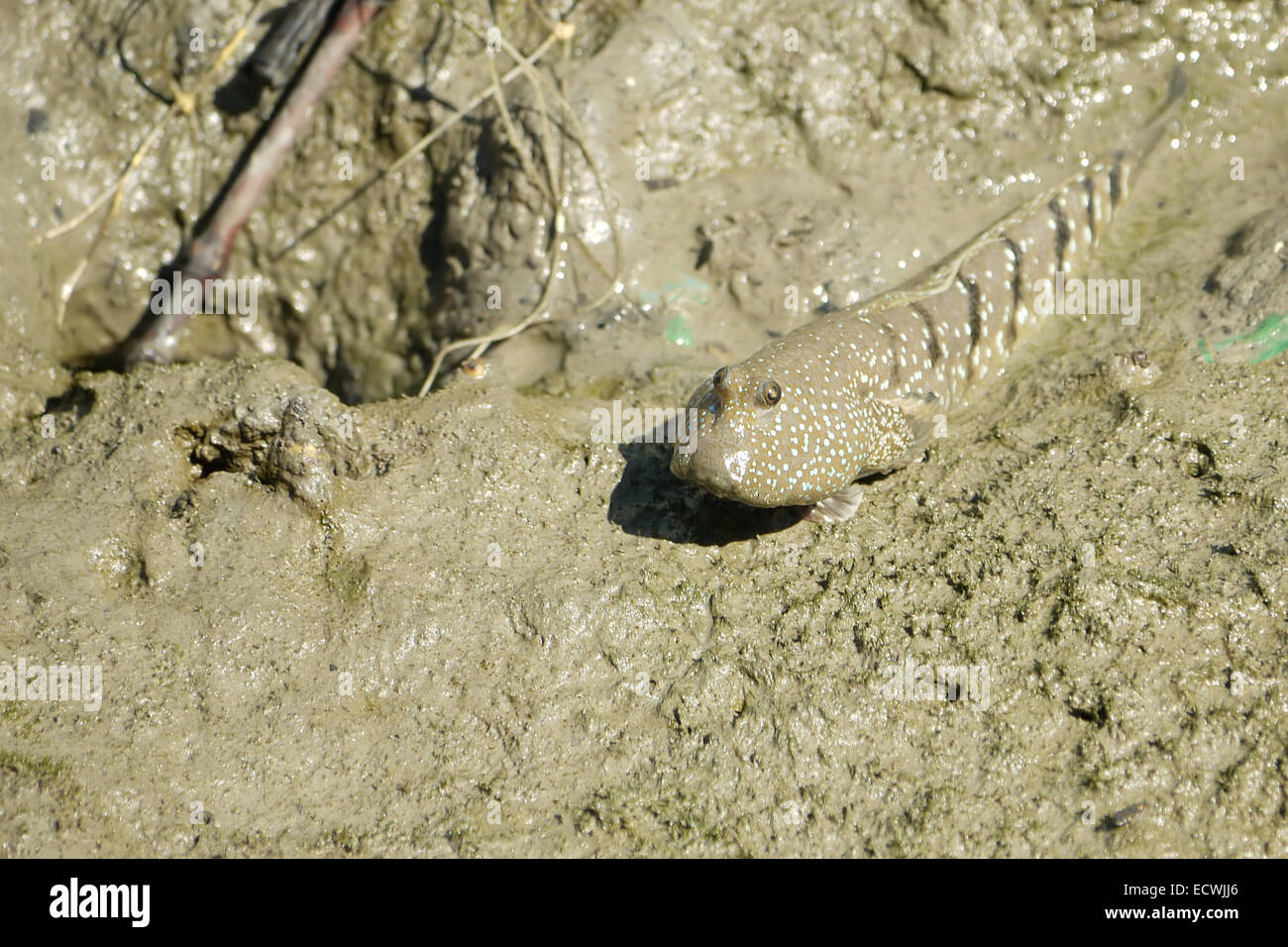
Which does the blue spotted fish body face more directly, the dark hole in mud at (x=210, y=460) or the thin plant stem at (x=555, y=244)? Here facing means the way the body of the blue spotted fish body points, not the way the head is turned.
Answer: the dark hole in mud

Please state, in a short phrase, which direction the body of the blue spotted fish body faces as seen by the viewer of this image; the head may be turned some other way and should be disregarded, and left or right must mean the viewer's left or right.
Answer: facing the viewer and to the left of the viewer

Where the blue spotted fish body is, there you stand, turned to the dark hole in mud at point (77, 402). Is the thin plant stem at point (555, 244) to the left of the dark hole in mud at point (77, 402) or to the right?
right

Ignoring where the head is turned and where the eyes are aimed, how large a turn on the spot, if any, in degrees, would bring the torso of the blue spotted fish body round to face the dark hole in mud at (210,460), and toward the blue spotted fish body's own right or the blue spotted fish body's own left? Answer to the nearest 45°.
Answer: approximately 45° to the blue spotted fish body's own right

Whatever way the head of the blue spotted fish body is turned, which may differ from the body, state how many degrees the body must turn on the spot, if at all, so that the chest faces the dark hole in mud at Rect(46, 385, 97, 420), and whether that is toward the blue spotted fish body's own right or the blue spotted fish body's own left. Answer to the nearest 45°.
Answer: approximately 45° to the blue spotted fish body's own right

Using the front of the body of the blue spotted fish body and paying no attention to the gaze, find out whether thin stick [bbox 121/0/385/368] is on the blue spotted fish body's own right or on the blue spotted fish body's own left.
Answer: on the blue spotted fish body's own right
